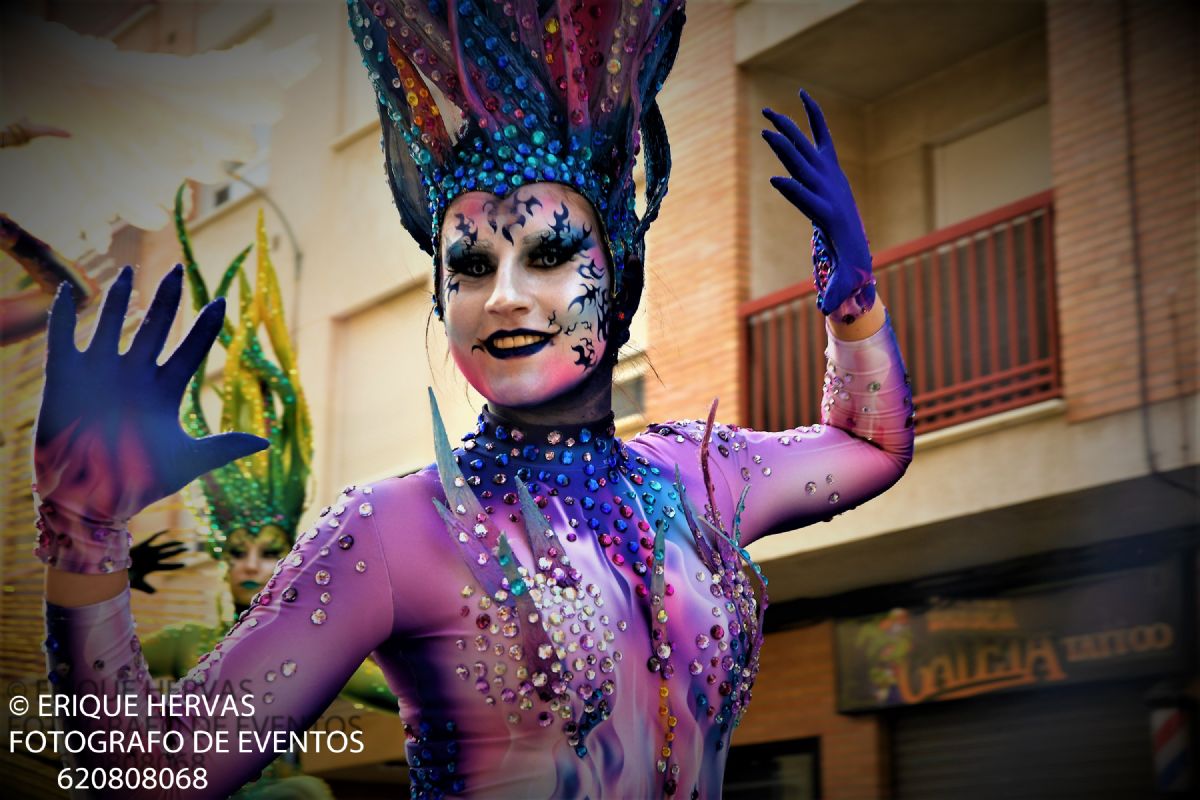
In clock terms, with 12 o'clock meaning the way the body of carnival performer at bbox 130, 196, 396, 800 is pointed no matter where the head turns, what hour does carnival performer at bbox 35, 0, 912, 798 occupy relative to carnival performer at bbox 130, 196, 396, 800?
carnival performer at bbox 35, 0, 912, 798 is roughly at 12 o'clock from carnival performer at bbox 130, 196, 396, 800.

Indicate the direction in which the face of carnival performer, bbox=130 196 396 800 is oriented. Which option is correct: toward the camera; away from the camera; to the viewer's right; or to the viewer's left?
toward the camera

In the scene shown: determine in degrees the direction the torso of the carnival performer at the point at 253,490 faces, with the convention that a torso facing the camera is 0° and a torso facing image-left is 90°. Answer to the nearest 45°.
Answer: approximately 0°
